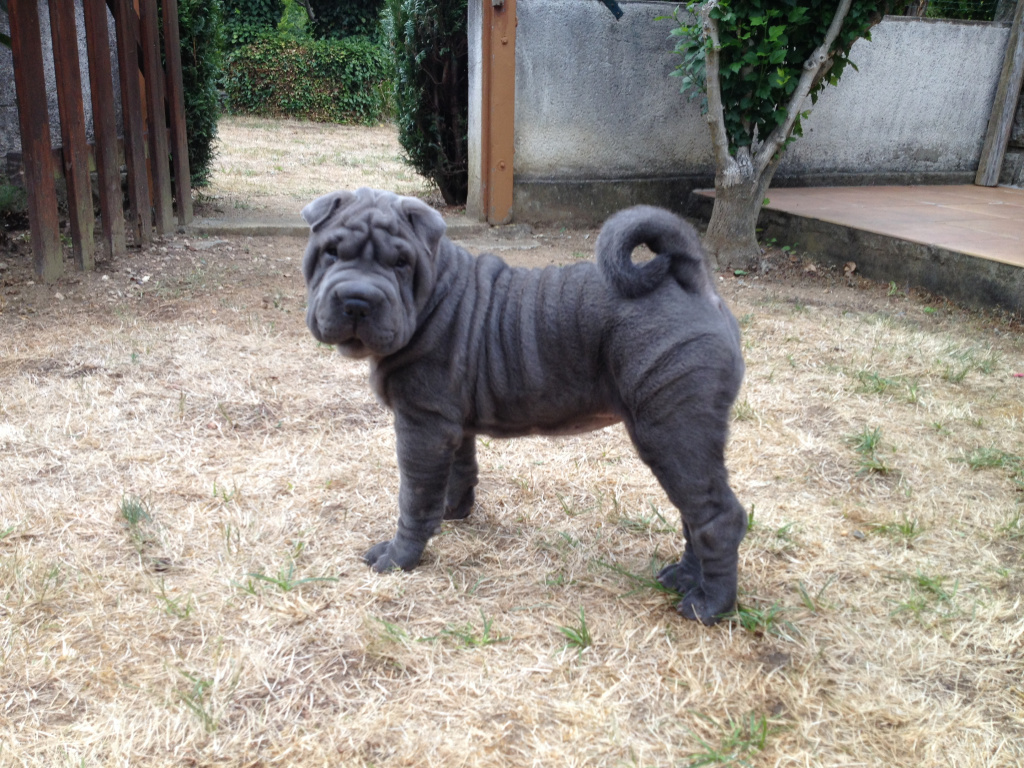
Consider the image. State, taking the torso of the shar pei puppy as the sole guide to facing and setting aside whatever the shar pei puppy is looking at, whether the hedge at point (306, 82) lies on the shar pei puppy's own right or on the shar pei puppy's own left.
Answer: on the shar pei puppy's own right

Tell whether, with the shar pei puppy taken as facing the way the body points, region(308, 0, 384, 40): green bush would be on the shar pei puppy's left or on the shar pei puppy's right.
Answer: on the shar pei puppy's right

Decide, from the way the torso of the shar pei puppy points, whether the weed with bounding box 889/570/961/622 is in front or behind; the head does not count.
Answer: behind

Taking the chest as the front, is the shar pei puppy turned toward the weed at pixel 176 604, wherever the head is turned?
yes

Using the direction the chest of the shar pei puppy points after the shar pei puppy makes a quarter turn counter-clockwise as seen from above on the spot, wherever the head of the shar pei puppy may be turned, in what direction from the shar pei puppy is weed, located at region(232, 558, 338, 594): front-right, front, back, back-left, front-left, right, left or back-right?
right

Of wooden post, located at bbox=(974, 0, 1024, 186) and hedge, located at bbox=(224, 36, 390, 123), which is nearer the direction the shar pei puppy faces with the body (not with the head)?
the hedge

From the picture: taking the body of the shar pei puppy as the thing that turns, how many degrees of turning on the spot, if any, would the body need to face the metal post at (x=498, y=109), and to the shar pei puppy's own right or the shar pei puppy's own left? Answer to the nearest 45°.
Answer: approximately 90° to the shar pei puppy's own right

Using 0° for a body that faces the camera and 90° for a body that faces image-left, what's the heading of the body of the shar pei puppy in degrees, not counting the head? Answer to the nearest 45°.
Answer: approximately 90°

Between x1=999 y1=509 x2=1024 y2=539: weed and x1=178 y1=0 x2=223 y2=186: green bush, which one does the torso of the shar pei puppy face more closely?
the green bush

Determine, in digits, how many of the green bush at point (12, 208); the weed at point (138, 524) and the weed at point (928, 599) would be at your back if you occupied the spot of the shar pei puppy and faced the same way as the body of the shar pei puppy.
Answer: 1
